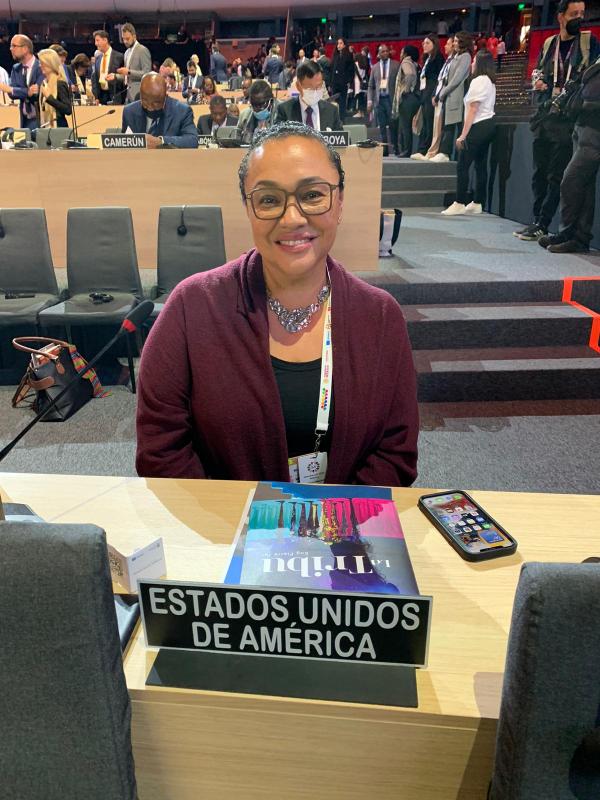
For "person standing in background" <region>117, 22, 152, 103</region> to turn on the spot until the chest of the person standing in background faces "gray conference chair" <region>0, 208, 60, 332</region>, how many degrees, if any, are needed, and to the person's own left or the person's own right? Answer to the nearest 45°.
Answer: approximately 45° to the person's own left

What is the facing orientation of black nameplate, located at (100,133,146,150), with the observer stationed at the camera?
facing the viewer

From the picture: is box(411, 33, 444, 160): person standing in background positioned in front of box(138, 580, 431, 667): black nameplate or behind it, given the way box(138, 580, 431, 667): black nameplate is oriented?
behind

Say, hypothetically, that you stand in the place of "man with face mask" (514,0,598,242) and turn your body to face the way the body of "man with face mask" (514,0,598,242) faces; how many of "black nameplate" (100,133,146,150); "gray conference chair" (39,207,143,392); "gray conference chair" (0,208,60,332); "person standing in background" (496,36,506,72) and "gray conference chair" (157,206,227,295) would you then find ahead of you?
4

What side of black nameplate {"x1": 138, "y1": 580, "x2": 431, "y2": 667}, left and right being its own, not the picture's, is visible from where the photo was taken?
front

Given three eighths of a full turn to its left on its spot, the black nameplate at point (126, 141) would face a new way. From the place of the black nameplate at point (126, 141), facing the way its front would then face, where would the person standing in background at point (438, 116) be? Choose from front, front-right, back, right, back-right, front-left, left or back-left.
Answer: front

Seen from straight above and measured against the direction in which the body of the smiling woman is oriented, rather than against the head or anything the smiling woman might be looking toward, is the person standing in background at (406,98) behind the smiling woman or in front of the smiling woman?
behind

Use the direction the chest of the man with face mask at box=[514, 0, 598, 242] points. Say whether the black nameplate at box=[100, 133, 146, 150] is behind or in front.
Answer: in front

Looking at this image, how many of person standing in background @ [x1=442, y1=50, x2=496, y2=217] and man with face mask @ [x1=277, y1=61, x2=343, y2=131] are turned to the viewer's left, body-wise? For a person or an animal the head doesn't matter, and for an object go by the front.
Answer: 1

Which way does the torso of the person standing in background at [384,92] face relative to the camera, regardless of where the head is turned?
toward the camera

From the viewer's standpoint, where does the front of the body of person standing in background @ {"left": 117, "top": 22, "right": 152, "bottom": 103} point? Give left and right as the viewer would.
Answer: facing the viewer and to the left of the viewer

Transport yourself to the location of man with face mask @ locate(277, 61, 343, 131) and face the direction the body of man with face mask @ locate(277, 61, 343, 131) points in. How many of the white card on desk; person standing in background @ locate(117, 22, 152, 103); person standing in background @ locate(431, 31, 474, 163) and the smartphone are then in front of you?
2

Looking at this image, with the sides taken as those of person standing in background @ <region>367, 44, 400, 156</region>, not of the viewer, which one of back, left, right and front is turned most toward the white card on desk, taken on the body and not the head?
front
